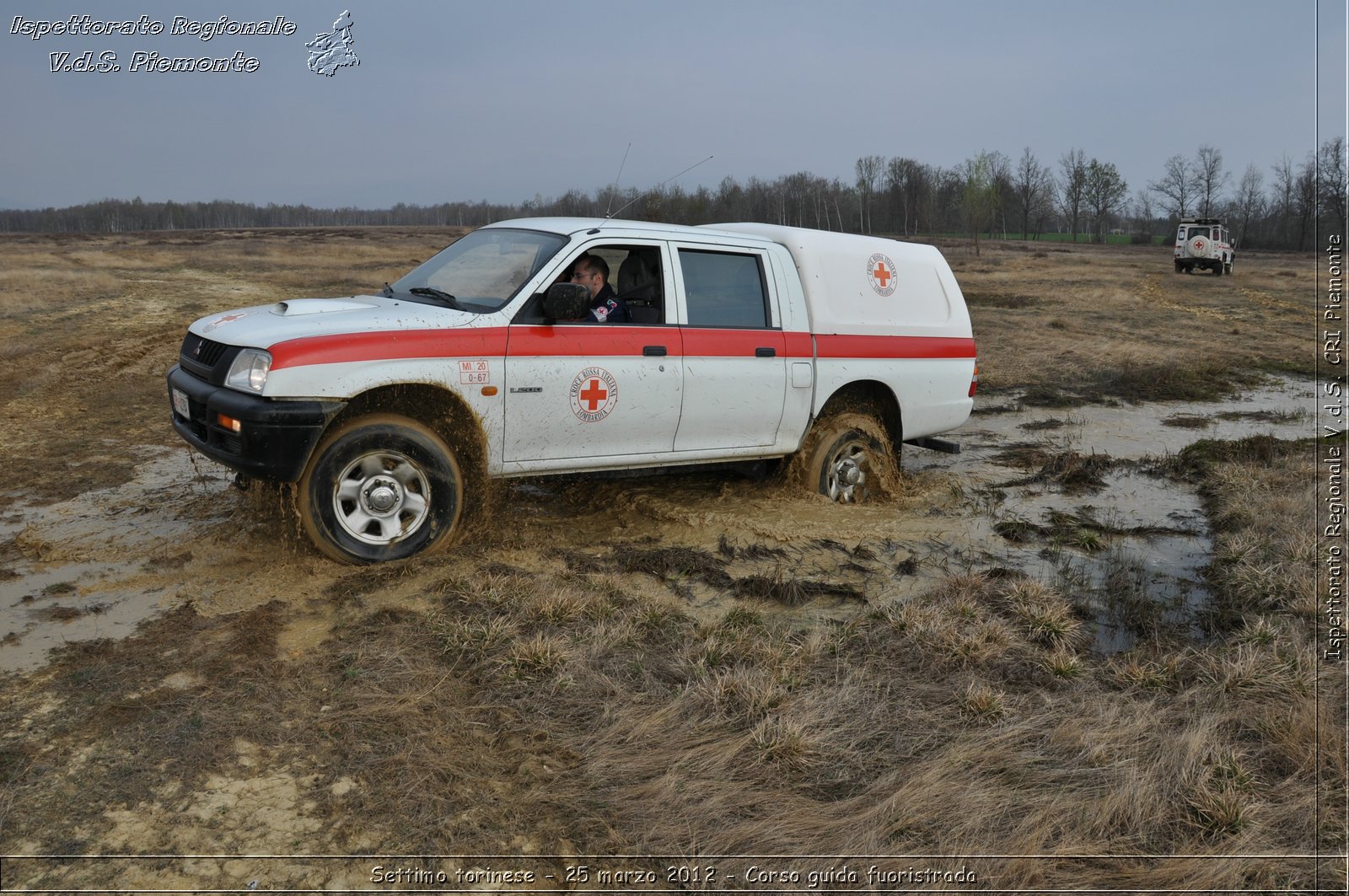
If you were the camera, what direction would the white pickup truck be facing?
facing the viewer and to the left of the viewer

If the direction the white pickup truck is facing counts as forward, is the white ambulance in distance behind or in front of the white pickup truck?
behind
